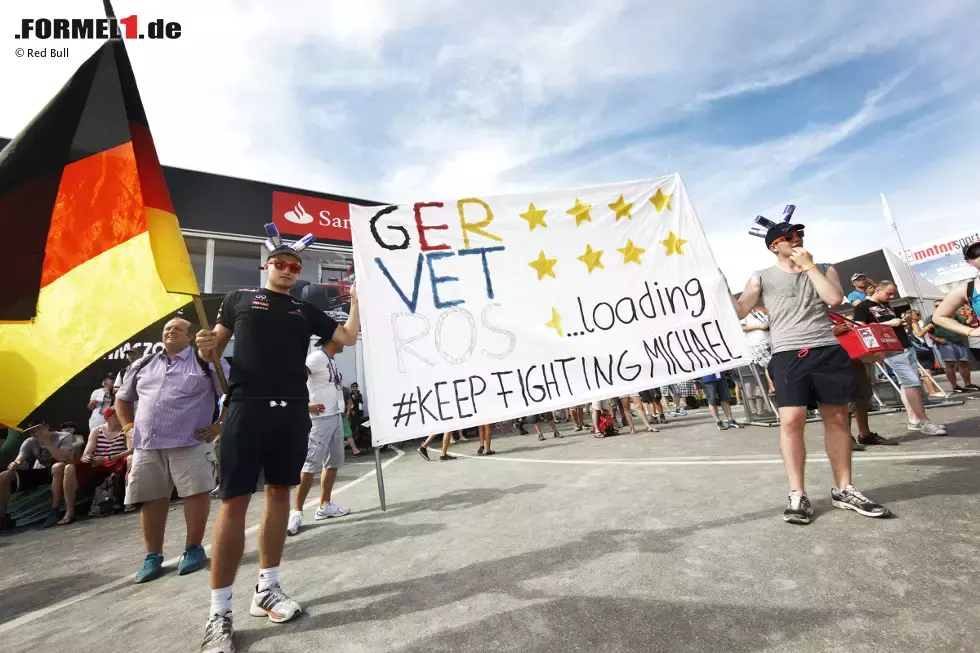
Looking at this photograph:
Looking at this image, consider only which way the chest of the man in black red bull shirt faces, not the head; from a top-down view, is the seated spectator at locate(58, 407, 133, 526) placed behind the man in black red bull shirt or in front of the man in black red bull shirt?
behind

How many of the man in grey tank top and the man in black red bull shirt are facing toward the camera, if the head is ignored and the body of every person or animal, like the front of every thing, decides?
2

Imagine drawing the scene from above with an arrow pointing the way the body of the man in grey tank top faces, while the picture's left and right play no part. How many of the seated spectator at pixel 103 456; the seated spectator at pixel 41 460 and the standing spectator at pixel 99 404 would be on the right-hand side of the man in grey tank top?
3

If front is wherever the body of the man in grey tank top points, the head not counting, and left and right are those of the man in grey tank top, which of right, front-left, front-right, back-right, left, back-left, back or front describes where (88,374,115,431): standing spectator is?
right

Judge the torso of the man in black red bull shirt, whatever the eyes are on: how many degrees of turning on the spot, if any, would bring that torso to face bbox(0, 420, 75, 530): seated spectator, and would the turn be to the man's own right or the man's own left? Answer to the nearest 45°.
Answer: approximately 135° to the man's own right

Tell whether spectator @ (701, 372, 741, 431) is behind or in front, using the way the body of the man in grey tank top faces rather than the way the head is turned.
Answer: behind

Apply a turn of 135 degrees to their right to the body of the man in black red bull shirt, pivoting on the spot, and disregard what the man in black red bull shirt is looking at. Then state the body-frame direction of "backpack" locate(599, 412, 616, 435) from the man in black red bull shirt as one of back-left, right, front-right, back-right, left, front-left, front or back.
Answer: right

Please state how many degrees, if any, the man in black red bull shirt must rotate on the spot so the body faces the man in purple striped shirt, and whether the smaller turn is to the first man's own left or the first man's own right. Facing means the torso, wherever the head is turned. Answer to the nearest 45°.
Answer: approximately 135° to the first man's own right

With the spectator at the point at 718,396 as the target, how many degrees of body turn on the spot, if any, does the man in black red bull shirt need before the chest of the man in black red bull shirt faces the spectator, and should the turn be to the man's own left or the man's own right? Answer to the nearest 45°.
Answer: approximately 90° to the man's own left

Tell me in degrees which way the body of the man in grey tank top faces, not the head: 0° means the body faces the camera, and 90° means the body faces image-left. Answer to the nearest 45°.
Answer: approximately 0°

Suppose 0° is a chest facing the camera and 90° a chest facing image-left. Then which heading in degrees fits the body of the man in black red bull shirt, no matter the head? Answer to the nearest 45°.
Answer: approximately 0°
